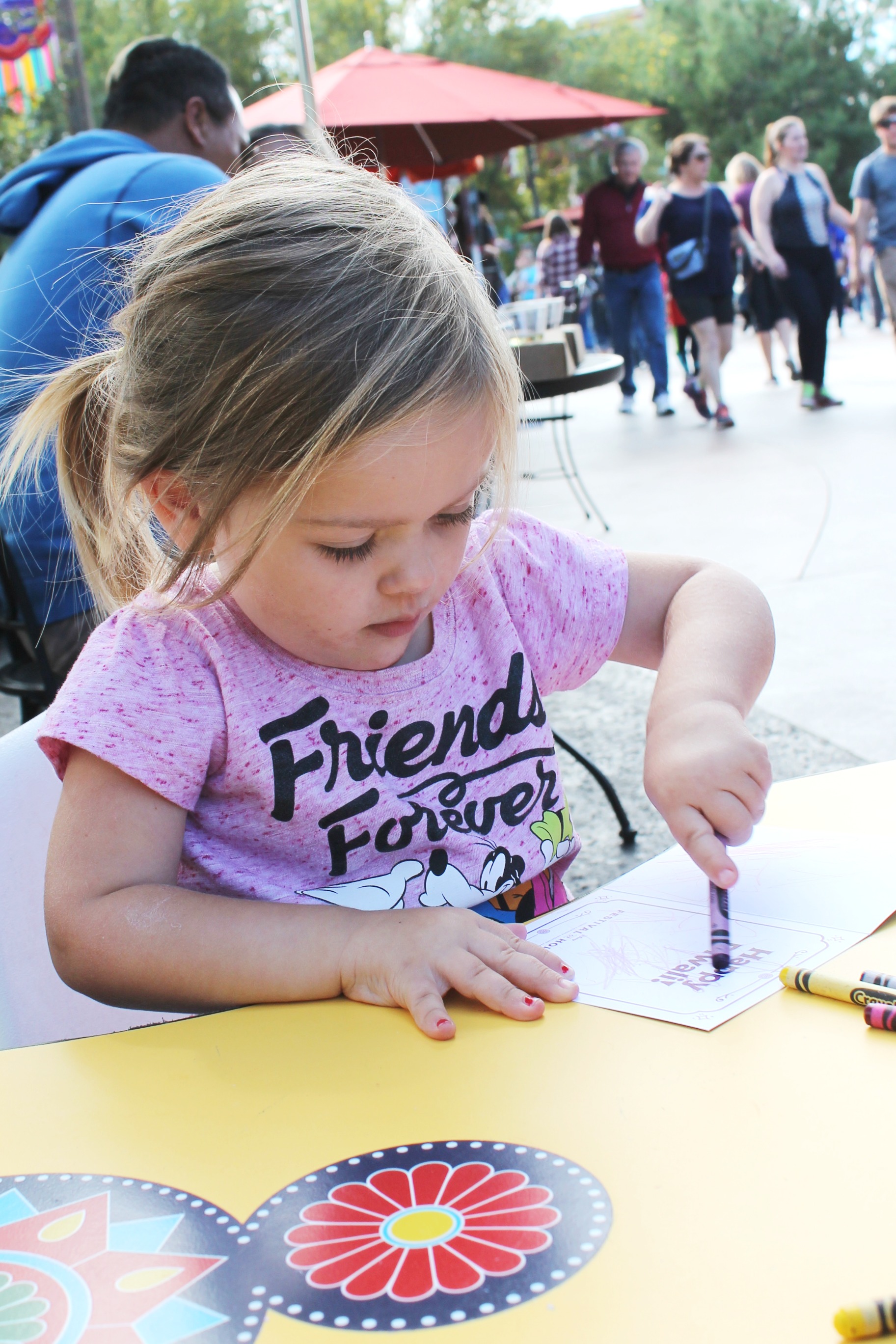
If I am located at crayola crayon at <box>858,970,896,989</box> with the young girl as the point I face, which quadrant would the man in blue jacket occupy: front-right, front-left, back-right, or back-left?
front-right

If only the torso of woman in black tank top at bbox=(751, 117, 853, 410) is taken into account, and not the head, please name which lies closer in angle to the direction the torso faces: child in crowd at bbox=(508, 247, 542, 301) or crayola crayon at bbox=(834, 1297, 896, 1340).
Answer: the crayola crayon

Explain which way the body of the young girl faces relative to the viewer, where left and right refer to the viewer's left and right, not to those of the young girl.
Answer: facing the viewer and to the right of the viewer

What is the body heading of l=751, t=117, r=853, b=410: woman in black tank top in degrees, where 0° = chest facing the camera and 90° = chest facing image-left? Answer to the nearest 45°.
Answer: approximately 315°

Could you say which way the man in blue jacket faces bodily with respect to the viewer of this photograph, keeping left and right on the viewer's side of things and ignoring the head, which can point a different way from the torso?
facing away from the viewer and to the right of the viewer

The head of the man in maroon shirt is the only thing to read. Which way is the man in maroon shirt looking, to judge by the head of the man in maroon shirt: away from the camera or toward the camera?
toward the camera

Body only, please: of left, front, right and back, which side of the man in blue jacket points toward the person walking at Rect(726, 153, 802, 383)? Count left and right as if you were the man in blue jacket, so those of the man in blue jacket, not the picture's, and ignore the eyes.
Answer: front
